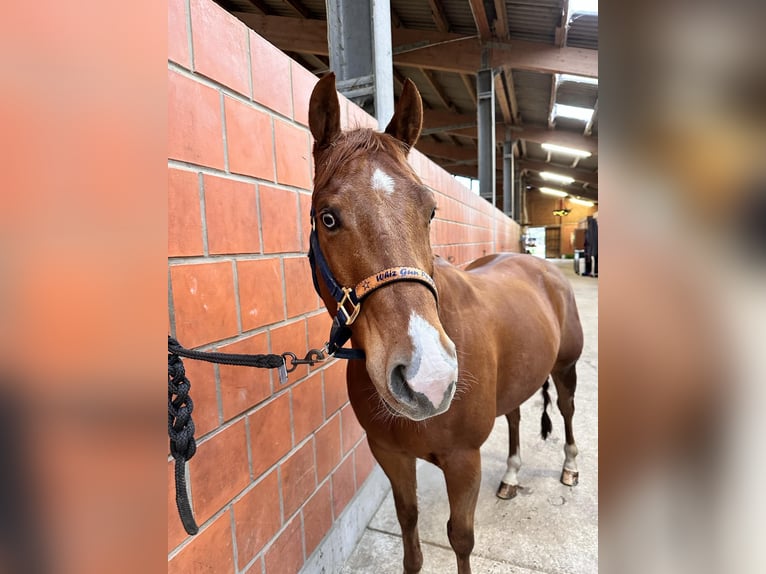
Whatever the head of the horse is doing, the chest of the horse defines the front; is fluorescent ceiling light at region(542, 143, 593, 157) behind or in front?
behind

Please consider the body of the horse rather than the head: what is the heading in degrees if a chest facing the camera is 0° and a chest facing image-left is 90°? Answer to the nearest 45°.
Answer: approximately 45°

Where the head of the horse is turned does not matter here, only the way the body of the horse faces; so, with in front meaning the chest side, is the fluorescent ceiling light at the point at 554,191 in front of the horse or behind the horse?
behind

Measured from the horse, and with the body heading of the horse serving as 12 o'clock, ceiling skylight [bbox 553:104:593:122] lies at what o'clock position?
The ceiling skylight is roughly at 5 o'clock from the horse.

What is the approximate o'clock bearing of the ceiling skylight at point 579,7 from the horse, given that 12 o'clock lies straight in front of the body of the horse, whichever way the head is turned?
The ceiling skylight is roughly at 5 o'clock from the horse.

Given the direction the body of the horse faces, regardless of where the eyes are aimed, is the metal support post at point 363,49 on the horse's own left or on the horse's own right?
on the horse's own right

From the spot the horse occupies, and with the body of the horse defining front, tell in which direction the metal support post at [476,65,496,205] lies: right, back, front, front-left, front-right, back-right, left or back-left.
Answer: back-right
